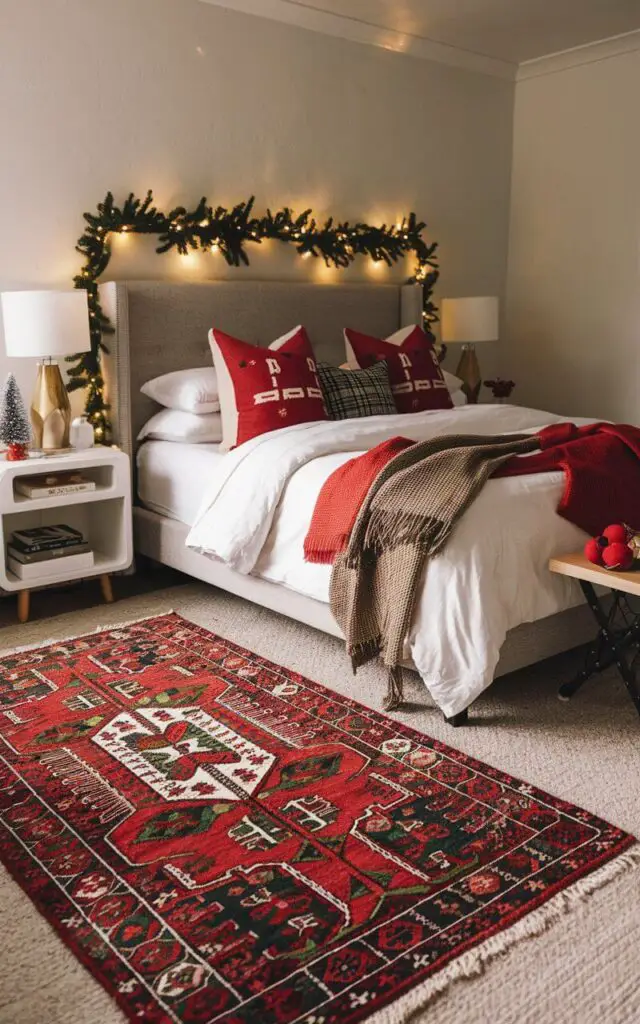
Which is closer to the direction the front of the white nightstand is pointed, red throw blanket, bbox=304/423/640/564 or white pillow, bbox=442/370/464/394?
the red throw blanket

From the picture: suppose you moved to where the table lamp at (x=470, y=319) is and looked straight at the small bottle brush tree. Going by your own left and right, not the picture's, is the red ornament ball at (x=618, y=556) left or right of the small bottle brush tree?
left

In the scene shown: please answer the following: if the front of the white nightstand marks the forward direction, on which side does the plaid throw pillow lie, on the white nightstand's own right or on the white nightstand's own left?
on the white nightstand's own left

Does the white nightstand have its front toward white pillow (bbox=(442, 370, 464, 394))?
no

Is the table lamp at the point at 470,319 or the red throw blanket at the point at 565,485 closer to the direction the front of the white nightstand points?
the red throw blanket

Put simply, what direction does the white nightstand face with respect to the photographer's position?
facing the viewer and to the right of the viewer

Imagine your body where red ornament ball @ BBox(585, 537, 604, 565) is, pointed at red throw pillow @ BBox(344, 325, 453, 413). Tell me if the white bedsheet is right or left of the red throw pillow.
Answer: left

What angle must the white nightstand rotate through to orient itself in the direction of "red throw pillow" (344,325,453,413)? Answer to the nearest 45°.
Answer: approximately 45° to its left

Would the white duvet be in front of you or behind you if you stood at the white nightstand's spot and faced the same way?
in front

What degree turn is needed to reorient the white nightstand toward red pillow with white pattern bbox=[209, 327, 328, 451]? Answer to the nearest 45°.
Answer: approximately 45° to its left

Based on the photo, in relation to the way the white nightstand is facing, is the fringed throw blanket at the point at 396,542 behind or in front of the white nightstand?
in front
